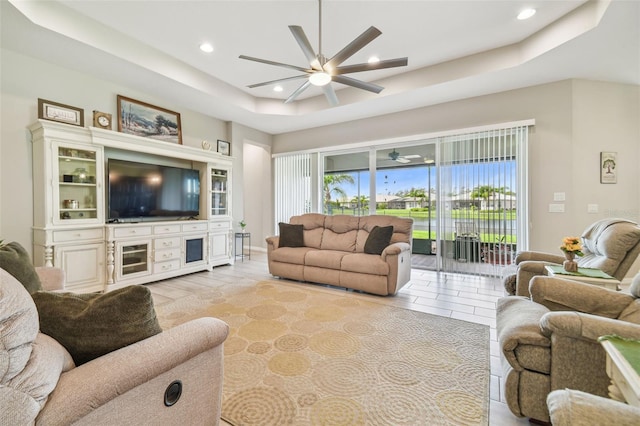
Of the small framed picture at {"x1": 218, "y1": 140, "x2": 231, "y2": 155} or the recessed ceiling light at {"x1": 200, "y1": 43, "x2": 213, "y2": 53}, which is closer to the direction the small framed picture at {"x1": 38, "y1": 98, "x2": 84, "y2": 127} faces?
the recessed ceiling light

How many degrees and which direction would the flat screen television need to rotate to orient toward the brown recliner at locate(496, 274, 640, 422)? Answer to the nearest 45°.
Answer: approximately 45° to its right

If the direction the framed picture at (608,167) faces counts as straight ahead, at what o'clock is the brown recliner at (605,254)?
The brown recliner is roughly at 12 o'clock from the framed picture.

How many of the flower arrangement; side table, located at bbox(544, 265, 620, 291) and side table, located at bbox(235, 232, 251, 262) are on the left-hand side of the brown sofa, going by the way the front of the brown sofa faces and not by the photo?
2

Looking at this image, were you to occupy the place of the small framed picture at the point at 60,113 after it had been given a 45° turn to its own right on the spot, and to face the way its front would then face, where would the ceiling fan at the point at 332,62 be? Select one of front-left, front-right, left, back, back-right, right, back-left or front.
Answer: front-left

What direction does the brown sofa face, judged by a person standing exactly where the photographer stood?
facing the viewer and to the left of the viewer

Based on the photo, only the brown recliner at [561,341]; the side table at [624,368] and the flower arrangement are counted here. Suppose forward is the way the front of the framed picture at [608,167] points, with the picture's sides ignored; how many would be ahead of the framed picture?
3

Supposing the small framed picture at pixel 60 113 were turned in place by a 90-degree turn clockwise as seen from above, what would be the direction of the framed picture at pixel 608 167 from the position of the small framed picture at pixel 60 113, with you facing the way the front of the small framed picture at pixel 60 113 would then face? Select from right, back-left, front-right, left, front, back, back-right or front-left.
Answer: left

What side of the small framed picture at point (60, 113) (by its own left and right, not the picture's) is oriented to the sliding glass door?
left

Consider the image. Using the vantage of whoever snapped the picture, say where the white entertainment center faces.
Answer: facing the viewer and to the right of the viewer

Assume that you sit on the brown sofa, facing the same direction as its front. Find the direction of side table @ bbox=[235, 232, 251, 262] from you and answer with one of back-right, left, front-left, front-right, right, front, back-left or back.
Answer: right

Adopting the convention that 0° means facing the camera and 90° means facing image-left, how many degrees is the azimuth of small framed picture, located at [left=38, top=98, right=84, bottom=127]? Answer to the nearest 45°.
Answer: approximately 315°

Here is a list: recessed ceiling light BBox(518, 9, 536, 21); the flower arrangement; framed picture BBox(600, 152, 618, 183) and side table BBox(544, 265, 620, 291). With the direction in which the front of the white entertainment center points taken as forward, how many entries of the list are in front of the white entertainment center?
4

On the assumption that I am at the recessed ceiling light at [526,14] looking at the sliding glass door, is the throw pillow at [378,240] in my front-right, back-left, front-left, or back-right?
front-left

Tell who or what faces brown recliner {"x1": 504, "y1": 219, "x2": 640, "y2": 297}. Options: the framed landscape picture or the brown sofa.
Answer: the framed landscape picture

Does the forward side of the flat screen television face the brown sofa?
yes

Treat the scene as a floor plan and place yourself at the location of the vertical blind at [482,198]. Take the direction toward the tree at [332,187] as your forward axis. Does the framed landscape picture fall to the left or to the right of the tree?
left

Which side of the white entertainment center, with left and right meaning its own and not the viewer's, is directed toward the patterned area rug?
front

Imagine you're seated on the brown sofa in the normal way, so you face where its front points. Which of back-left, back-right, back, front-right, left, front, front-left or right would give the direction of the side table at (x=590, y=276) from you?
left
